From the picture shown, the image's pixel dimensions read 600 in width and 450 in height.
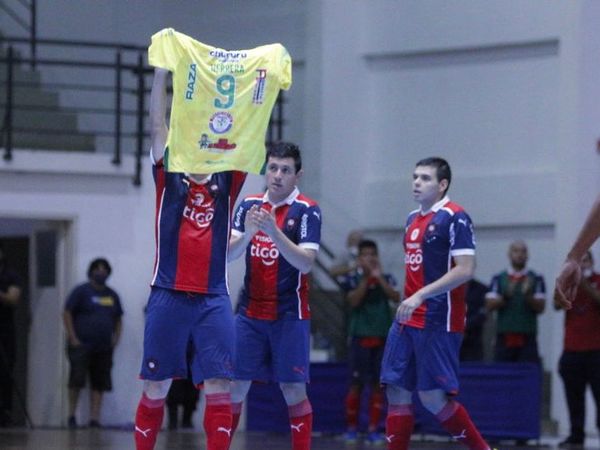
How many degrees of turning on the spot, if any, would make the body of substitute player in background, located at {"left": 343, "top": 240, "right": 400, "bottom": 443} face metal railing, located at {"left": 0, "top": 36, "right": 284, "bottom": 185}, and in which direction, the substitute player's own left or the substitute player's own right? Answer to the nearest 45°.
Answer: approximately 135° to the substitute player's own right

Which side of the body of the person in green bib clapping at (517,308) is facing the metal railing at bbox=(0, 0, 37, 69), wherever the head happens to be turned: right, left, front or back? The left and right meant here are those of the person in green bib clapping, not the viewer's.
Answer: right

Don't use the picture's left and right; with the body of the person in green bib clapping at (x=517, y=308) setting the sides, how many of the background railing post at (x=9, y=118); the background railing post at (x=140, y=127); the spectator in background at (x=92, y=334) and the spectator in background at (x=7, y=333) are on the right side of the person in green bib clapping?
4

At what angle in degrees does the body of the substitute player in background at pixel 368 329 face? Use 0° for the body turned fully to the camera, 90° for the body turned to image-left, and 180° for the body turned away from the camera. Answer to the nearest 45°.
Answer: approximately 0°

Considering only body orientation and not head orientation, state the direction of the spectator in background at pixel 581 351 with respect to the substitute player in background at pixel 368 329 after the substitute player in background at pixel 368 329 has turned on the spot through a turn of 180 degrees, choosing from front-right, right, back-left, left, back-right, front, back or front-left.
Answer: right

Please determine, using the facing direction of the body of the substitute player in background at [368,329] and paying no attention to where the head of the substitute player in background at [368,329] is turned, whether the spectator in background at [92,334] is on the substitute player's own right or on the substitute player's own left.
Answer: on the substitute player's own right

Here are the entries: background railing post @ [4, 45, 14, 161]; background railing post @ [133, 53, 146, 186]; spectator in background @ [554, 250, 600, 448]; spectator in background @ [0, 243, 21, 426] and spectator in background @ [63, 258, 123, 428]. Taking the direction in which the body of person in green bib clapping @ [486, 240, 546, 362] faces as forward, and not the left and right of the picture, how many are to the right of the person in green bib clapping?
4

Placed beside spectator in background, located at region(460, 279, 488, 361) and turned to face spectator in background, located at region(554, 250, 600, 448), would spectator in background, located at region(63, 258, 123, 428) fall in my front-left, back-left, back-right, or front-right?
back-right

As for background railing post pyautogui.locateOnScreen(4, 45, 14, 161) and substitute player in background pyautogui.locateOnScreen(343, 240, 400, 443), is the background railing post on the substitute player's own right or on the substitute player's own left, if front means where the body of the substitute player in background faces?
on the substitute player's own right
